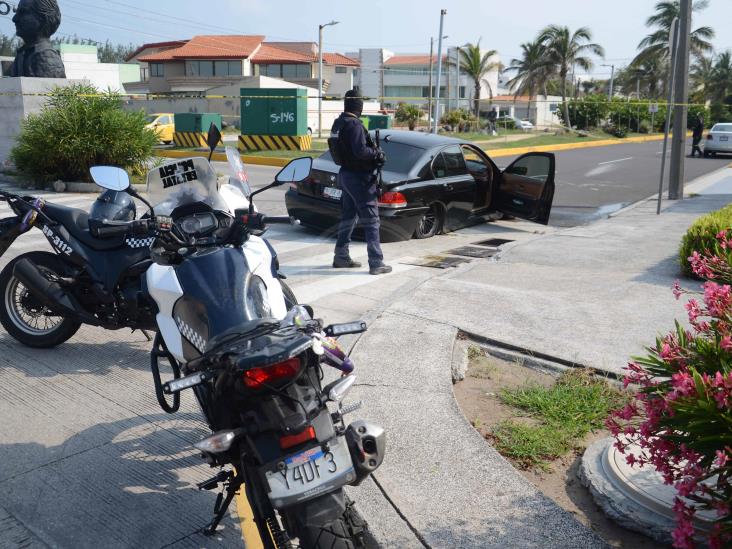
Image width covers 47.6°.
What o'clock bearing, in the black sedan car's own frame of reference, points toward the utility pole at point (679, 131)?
The utility pole is roughly at 12 o'clock from the black sedan car.

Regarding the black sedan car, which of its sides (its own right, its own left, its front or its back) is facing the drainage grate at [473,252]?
right

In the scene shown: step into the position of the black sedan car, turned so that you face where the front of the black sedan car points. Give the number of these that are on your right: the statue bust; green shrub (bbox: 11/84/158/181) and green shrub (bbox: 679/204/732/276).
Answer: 1

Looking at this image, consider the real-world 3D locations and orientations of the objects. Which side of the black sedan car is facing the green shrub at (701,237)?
right

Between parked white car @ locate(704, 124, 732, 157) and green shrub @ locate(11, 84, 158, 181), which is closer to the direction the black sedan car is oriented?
the parked white car

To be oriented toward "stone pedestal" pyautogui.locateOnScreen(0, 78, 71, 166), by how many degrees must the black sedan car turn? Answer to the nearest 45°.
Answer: approximately 90° to its left

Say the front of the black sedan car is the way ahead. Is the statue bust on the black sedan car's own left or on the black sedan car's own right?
on the black sedan car's own left

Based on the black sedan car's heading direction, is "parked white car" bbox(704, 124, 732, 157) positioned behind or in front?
in front

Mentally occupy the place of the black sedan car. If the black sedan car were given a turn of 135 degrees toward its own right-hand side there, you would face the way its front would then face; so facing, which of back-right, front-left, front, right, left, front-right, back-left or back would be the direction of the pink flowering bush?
front

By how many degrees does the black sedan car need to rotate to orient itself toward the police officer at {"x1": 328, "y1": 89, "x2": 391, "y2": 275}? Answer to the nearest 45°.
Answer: approximately 135° to its right

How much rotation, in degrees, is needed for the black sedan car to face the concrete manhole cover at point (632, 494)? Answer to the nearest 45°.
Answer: approximately 135° to its right

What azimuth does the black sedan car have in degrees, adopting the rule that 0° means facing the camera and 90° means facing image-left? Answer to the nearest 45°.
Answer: approximately 225°
